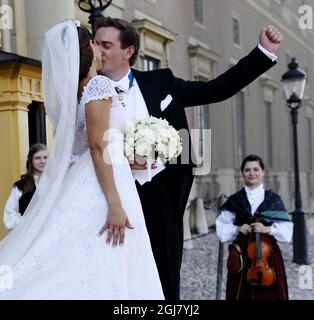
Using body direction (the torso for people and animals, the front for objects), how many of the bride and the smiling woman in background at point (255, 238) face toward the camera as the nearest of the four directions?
1

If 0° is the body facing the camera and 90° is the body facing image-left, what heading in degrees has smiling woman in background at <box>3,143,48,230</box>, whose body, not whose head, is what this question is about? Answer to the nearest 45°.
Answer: approximately 315°

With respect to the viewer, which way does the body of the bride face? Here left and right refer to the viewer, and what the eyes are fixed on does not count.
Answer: facing to the right of the viewer

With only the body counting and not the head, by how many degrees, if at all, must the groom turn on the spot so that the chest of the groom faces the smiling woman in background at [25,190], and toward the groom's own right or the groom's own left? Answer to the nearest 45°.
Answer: approximately 90° to the groom's own right

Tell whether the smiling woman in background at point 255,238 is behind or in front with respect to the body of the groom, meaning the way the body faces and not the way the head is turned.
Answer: behind

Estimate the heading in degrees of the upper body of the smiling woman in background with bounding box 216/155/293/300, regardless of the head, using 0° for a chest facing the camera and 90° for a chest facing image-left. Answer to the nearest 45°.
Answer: approximately 0°

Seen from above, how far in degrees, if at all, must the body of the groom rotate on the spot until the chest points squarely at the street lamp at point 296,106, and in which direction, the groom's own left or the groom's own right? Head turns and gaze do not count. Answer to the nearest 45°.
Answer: approximately 135° to the groom's own right

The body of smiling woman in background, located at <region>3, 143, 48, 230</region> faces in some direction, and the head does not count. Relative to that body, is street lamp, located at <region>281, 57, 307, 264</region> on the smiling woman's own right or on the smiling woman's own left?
on the smiling woman's own left
